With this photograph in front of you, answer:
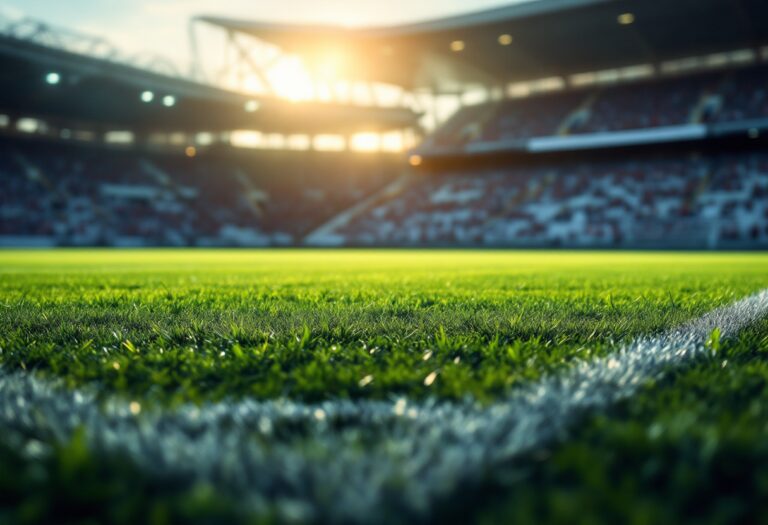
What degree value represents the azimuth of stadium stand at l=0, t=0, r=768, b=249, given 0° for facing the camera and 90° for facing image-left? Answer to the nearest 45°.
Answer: approximately 0°
